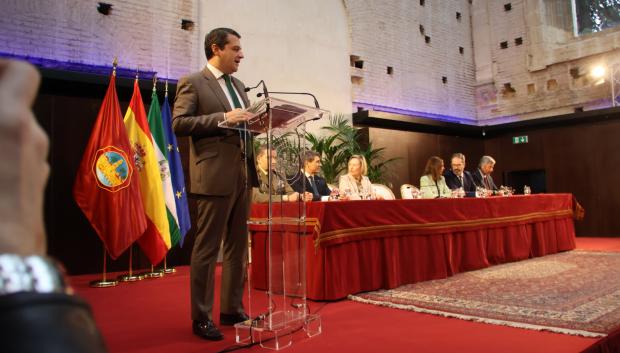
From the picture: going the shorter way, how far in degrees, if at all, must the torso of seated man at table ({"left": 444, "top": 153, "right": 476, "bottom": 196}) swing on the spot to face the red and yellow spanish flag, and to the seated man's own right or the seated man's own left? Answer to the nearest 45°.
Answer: approximately 45° to the seated man's own right

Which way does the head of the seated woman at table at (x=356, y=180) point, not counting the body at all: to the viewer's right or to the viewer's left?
to the viewer's left

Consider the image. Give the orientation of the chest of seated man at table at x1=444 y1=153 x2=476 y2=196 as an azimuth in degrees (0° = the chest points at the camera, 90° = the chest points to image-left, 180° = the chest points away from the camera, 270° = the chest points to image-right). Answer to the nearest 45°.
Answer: approximately 0°

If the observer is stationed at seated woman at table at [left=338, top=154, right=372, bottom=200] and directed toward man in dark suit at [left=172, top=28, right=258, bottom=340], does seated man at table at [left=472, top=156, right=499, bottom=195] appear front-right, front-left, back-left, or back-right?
back-left

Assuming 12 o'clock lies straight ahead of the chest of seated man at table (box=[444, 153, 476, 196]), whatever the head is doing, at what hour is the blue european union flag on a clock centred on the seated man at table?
The blue european union flag is roughly at 2 o'clock from the seated man at table.

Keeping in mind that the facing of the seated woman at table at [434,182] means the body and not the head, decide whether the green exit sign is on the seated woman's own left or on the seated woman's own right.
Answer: on the seated woman's own left

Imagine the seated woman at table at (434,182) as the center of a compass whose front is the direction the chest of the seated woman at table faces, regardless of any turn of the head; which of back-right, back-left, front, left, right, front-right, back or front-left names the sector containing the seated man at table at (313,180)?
right

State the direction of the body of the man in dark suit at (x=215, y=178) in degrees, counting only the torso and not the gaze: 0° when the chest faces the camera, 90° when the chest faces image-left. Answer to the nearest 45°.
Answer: approximately 315°

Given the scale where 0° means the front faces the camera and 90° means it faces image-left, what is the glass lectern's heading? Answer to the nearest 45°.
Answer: approximately 315°

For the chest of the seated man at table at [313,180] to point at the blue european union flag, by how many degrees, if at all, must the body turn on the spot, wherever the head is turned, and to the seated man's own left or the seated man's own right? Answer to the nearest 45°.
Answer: approximately 135° to the seated man's own right

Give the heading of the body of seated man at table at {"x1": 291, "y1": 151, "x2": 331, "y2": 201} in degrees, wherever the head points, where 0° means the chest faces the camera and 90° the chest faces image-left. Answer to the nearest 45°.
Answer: approximately 315°

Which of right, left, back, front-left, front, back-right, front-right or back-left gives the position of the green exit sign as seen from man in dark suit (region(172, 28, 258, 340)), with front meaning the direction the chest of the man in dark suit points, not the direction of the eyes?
left

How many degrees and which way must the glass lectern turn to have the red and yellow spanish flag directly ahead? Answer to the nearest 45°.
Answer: approximately 180°

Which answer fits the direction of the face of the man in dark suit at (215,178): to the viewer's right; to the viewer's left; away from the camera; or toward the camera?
to the viewer's right

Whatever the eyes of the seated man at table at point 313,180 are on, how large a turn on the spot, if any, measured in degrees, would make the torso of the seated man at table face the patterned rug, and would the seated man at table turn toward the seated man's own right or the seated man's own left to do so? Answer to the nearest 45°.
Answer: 0° — they already face it

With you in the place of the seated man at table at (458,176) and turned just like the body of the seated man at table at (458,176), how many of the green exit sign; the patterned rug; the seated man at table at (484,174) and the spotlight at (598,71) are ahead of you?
1
